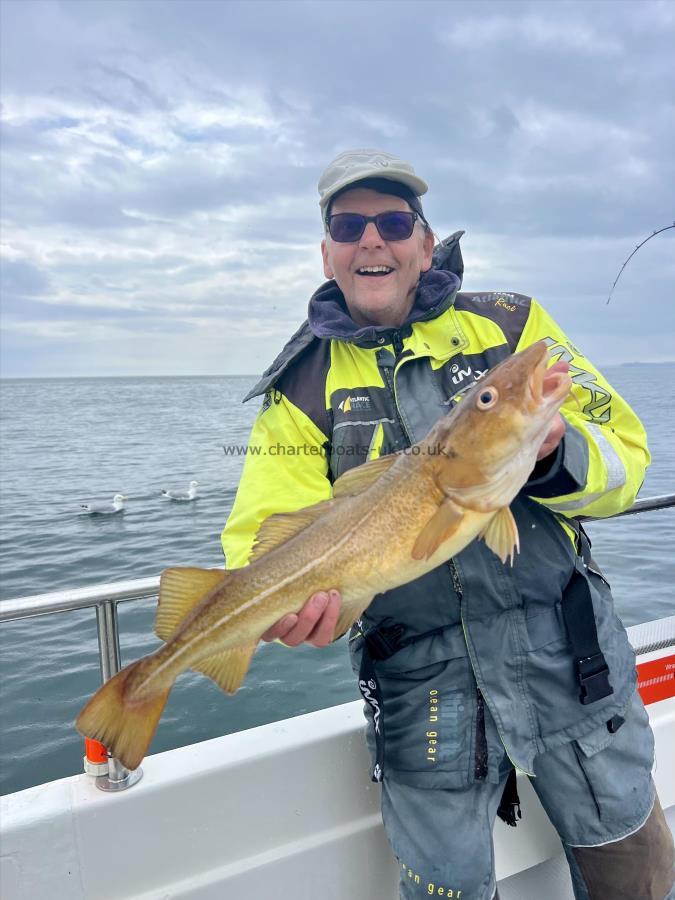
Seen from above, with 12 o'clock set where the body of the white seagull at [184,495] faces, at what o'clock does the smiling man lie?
The smiling man is roughly at 3 o'clock from the white seagull.

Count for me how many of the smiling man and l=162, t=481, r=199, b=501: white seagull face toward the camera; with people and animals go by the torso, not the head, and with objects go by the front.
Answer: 1

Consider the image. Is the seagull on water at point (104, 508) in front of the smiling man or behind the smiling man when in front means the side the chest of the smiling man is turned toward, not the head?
behind

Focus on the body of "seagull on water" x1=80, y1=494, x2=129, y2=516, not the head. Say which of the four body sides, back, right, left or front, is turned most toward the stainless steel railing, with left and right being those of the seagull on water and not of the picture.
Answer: right

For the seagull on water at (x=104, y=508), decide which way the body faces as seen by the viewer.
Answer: to the viewer's right

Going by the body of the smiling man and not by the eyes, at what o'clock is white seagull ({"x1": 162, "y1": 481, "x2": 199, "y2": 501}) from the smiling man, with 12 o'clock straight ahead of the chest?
The white seagull is roughly at 5 o'clock from the smiling man.

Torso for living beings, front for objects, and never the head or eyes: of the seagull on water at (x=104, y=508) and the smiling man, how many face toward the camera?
1

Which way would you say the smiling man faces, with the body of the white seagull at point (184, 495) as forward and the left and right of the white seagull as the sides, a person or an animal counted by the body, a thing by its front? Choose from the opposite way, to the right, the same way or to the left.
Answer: to the right

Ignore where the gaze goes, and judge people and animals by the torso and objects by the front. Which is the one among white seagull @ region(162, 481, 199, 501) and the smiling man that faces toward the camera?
the smiling man

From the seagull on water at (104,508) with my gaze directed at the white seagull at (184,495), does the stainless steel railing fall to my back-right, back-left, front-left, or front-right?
back-right
